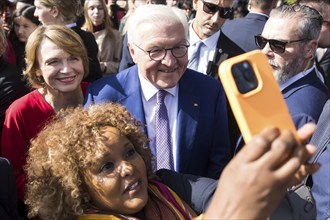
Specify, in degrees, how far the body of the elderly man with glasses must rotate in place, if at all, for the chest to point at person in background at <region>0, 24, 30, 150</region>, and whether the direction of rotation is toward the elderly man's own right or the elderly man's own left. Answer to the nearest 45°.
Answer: approximately 135° to the elderly man's own right

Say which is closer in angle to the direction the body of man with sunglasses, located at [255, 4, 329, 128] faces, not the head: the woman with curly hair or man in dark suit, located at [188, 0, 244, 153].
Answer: the woman with curly hair

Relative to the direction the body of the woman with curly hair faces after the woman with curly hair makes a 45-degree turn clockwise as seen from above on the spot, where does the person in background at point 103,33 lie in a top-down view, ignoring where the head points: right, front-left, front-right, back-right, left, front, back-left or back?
back

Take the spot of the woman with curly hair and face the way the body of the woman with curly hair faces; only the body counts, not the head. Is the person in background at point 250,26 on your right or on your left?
on your left

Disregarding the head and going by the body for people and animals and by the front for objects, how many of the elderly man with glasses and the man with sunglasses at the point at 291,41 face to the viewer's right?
0

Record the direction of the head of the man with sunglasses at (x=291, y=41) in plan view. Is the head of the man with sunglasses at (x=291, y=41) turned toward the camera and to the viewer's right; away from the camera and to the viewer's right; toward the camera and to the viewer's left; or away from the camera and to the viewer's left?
toward the camera and to the viewer's left

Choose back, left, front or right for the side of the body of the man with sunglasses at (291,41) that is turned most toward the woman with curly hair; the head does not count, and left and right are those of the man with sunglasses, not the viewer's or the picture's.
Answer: front

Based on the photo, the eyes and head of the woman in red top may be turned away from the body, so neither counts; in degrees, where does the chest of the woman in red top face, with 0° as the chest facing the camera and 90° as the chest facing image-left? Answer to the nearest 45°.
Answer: approximately 315°

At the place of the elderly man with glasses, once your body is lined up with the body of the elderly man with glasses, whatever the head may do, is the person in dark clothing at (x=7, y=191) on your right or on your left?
on your right

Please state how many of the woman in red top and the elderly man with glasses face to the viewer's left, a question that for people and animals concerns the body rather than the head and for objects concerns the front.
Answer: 0

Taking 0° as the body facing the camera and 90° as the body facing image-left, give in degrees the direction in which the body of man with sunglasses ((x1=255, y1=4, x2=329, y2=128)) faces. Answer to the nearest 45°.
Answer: approximately 45°
